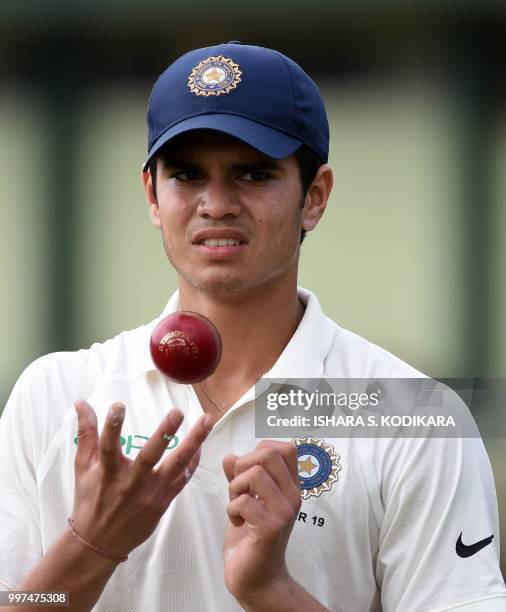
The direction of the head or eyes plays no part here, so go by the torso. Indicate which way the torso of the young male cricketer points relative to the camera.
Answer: toward the camera
